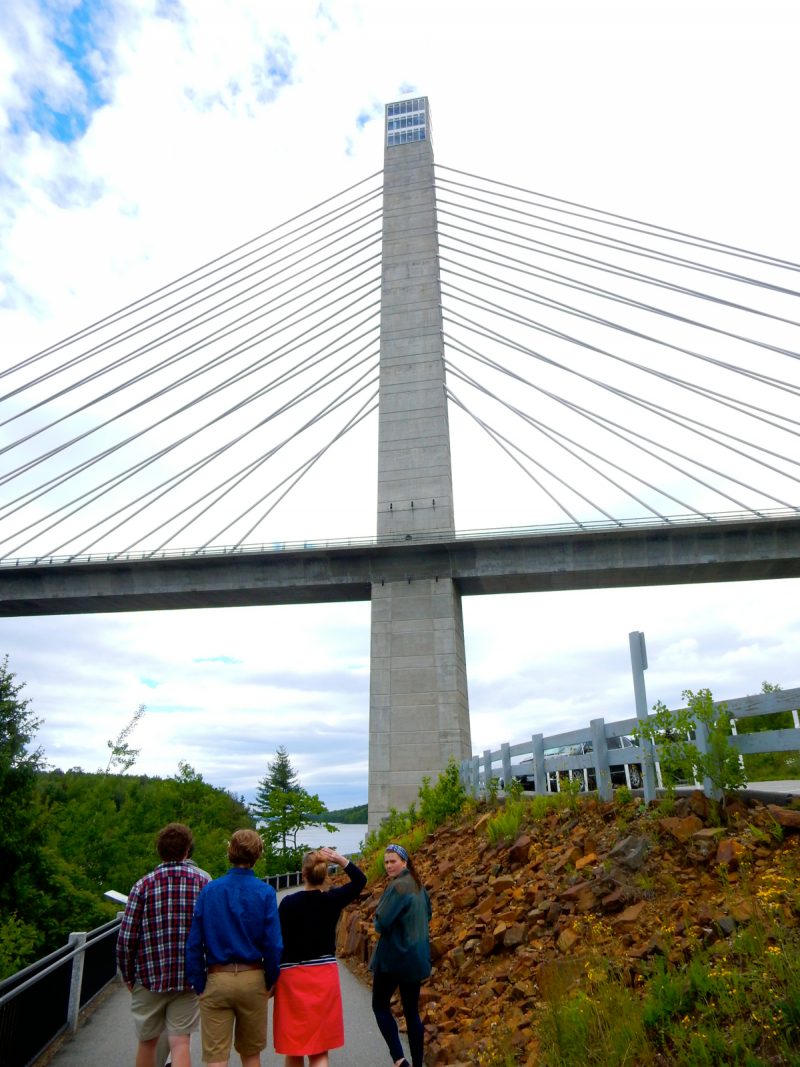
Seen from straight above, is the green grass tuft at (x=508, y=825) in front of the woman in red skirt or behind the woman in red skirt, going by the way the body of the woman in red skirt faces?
in front

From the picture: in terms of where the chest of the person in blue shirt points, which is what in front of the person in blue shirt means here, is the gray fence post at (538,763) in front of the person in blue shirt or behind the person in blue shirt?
in front

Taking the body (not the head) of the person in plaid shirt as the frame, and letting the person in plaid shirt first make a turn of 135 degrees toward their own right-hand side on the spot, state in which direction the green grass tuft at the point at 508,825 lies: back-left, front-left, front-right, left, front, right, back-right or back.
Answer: left

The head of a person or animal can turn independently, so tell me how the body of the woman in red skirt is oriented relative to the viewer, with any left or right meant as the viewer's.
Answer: facing away from the viewer

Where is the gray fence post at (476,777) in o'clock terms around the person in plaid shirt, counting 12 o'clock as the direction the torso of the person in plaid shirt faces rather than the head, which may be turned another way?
The gray fence post is roughly at 1 o'clock from the person in plaid shirt.

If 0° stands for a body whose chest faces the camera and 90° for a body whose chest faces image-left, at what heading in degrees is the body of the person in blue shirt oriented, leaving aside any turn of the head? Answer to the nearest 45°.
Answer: approximately 180°

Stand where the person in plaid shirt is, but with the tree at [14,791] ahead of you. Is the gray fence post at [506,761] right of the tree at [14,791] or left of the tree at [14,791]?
right

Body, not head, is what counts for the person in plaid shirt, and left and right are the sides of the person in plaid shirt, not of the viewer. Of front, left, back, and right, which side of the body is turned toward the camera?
back

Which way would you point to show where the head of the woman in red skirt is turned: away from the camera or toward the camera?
away from the camera

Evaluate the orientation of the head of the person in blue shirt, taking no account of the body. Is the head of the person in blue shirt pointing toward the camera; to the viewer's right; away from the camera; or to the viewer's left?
away from the camera
